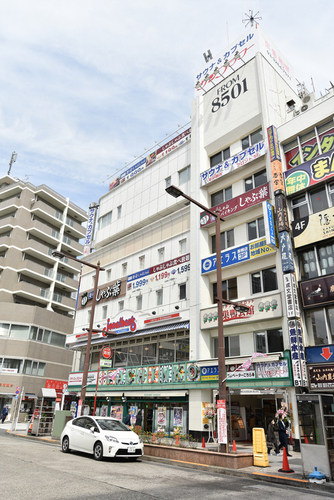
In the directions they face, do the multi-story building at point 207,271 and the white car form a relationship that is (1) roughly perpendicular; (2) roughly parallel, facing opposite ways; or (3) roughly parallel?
roughly perpendicular

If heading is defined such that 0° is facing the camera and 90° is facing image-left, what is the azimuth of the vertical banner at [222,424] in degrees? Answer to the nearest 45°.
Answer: approximately 0°

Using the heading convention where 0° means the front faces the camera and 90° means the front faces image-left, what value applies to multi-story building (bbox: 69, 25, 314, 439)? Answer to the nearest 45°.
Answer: approximately 45°

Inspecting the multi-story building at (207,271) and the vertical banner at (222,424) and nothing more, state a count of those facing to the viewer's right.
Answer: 0
